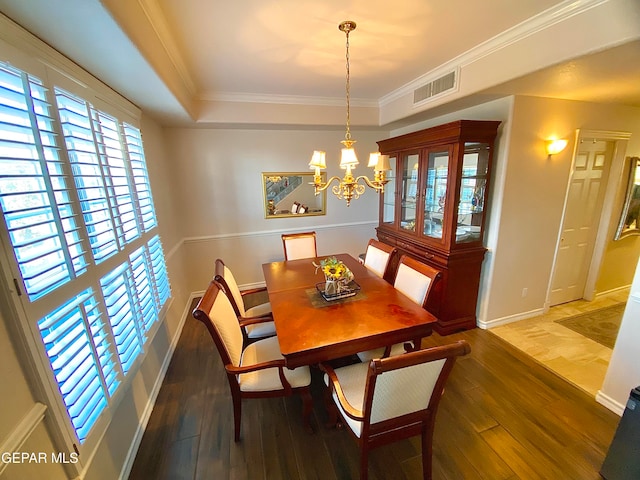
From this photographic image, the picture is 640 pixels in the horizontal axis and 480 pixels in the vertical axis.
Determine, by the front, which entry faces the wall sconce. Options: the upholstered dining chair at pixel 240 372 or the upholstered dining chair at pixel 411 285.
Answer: the upholstered dining chair at pixel 240 372

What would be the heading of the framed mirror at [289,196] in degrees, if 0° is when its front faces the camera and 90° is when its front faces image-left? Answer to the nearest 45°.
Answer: approximately 0°

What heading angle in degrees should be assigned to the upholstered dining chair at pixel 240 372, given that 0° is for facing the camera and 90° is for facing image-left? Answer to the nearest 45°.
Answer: approximately 270°

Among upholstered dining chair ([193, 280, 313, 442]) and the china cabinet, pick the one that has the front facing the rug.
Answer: the upholstered dining chair

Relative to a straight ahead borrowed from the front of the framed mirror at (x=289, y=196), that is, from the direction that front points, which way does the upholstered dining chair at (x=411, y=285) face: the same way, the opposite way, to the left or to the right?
to the right

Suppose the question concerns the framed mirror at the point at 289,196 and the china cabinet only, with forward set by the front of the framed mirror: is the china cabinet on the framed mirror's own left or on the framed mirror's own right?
on the framed mirror's own left

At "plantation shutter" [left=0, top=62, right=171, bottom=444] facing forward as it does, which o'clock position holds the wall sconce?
The wall sconce is roughly at 11 o'clock from the plantation shutter.

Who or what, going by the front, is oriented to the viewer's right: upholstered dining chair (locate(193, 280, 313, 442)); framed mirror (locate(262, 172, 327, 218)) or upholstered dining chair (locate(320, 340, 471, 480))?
upholstered dining chair (locate(193, 280, 313, 442))

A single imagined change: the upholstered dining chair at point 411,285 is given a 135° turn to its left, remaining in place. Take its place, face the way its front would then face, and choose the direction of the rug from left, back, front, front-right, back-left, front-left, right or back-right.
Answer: front-left

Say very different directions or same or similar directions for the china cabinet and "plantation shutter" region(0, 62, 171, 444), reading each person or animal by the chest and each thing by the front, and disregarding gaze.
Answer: very different directions

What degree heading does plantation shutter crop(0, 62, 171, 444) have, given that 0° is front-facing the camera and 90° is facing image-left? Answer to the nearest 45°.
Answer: approximately 315°

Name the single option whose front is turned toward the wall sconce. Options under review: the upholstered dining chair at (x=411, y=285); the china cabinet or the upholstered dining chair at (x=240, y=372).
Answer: the upholstered dining chair at (x=240, y=372)

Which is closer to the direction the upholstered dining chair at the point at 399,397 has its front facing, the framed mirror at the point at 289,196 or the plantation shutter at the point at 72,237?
the framed mirror

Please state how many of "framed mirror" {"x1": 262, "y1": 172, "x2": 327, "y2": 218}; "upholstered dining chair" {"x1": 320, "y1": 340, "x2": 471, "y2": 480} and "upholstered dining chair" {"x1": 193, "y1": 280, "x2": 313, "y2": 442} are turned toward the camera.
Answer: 1

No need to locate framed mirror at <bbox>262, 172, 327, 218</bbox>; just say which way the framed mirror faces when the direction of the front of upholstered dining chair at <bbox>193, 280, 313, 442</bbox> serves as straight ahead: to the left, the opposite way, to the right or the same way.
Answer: to the right
